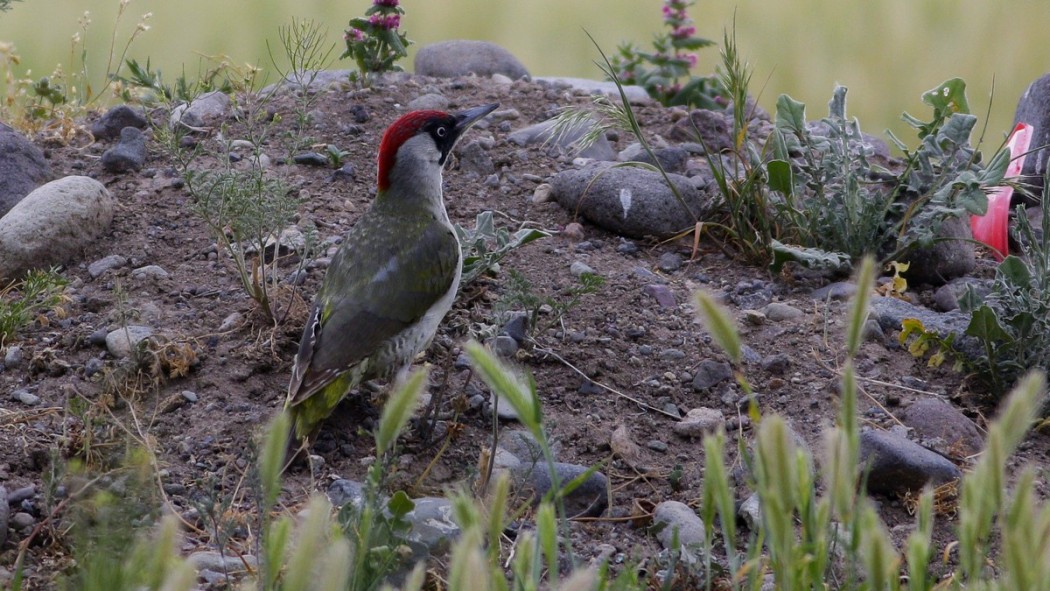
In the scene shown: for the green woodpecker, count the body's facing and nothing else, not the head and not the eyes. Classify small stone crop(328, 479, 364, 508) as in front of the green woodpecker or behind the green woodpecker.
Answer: behind

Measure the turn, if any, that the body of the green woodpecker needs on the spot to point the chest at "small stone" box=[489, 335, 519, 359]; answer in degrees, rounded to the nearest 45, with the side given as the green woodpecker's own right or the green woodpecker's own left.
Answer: approximately 45° to the green woodpecker's own right

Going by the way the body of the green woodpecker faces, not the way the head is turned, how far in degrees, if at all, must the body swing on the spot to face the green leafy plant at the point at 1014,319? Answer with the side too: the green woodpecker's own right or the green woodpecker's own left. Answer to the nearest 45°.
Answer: approximately 45° to the green woodpecker's own right

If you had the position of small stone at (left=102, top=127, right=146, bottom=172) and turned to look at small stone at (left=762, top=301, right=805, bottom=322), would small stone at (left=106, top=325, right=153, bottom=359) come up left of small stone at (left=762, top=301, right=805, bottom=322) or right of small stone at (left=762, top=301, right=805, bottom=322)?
right

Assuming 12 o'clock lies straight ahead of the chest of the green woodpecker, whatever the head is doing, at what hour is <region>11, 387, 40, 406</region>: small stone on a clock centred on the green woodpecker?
The small stone is roughly at 7 o'clock from the green woodpecker.

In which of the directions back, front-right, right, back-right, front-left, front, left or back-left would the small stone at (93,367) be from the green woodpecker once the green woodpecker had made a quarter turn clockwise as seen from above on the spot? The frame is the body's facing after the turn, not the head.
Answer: back-right

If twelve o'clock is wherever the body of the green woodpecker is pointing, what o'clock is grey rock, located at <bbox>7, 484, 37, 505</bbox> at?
The grey rock is roughly at 6 o'clock from the green woodpecker.

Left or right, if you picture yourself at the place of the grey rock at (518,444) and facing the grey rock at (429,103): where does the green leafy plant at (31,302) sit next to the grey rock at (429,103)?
left

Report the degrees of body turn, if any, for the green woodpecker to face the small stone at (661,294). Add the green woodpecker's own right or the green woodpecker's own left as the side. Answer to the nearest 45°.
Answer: approximately 45° to the green woodpecker's own right

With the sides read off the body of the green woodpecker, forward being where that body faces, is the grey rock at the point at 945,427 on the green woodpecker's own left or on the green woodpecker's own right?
on the green woodpecker's own right

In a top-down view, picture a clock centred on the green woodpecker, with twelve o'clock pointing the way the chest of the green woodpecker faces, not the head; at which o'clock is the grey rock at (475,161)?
The grey rock is roughly at 11 o'clock from the green woodpecker.

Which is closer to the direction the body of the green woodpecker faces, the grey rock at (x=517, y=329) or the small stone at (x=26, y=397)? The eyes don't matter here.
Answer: the grey rock

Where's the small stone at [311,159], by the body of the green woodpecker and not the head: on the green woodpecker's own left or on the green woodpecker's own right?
on the green woodpecker's own left

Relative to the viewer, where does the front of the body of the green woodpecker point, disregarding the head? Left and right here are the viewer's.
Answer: facing away from the viewer and to the right of the viewer
